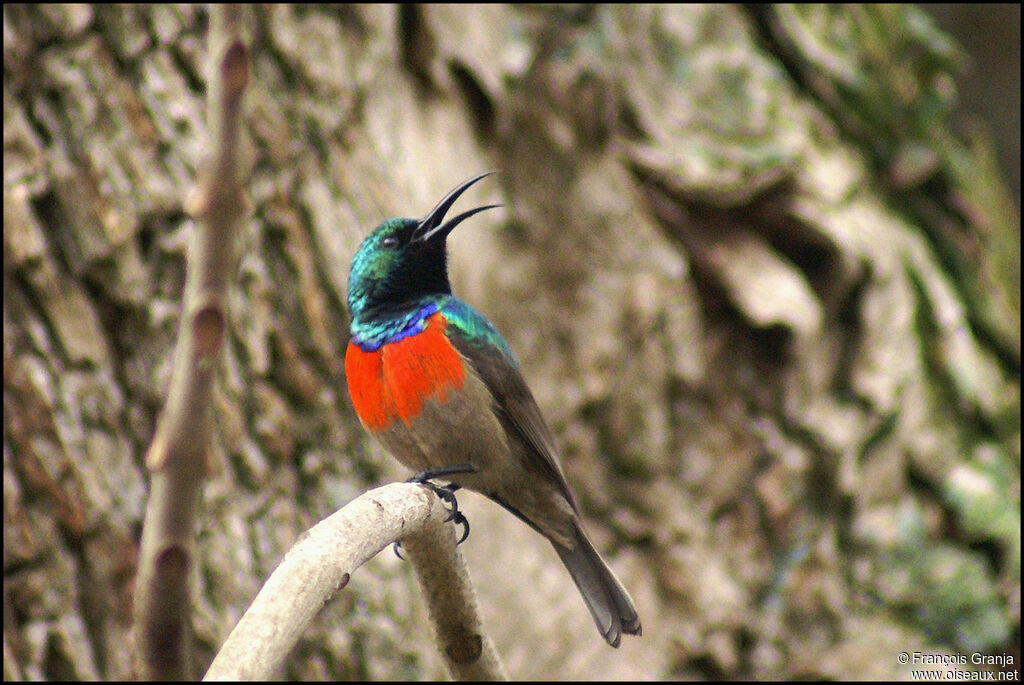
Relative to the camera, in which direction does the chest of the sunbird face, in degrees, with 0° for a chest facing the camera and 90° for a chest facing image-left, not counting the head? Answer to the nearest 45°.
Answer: approximately 45°
